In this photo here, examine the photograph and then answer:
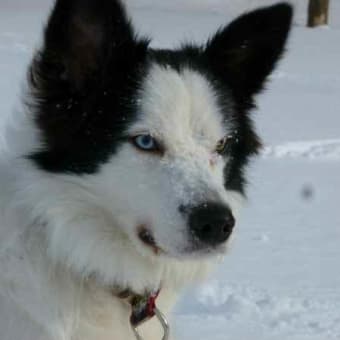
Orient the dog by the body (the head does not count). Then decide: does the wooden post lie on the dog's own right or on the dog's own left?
on the dog's own left

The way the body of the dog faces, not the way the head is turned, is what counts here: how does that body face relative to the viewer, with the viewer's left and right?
facing the viewer and to the right of the viewer
